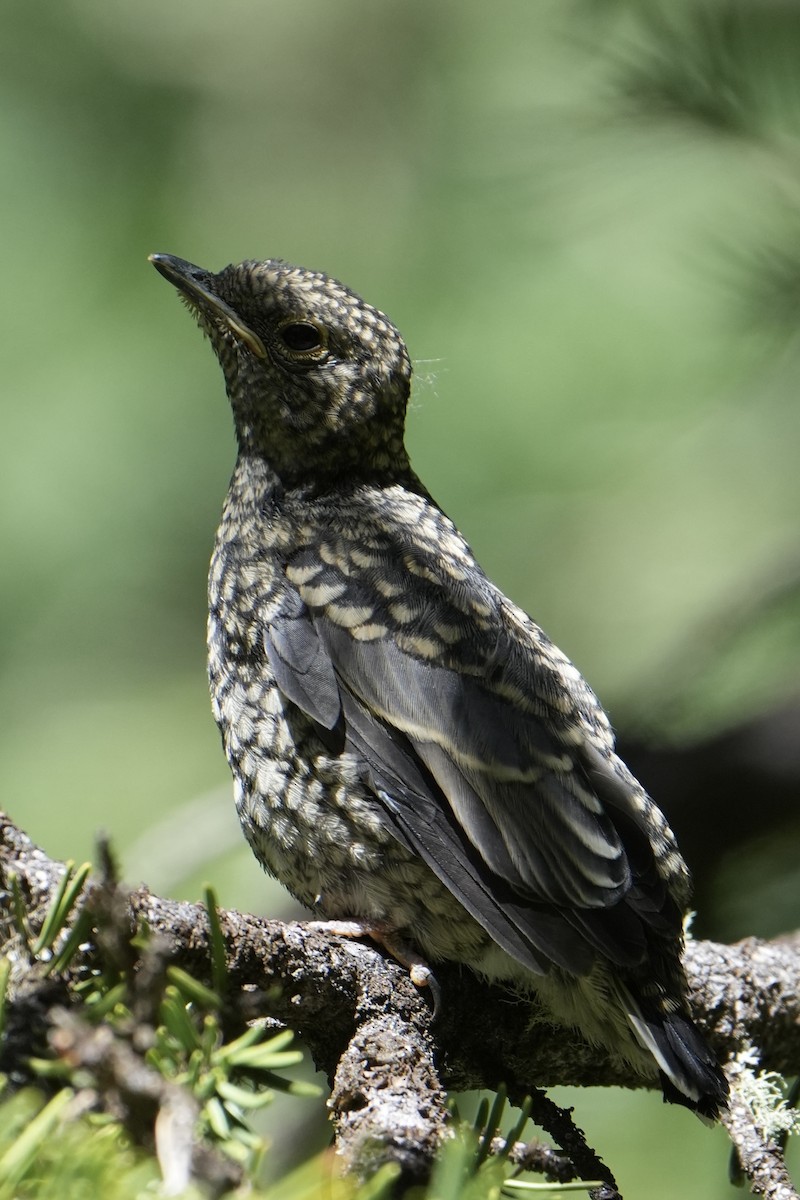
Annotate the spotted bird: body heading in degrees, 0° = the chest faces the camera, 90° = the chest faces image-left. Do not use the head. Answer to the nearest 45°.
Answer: approximately 90°
